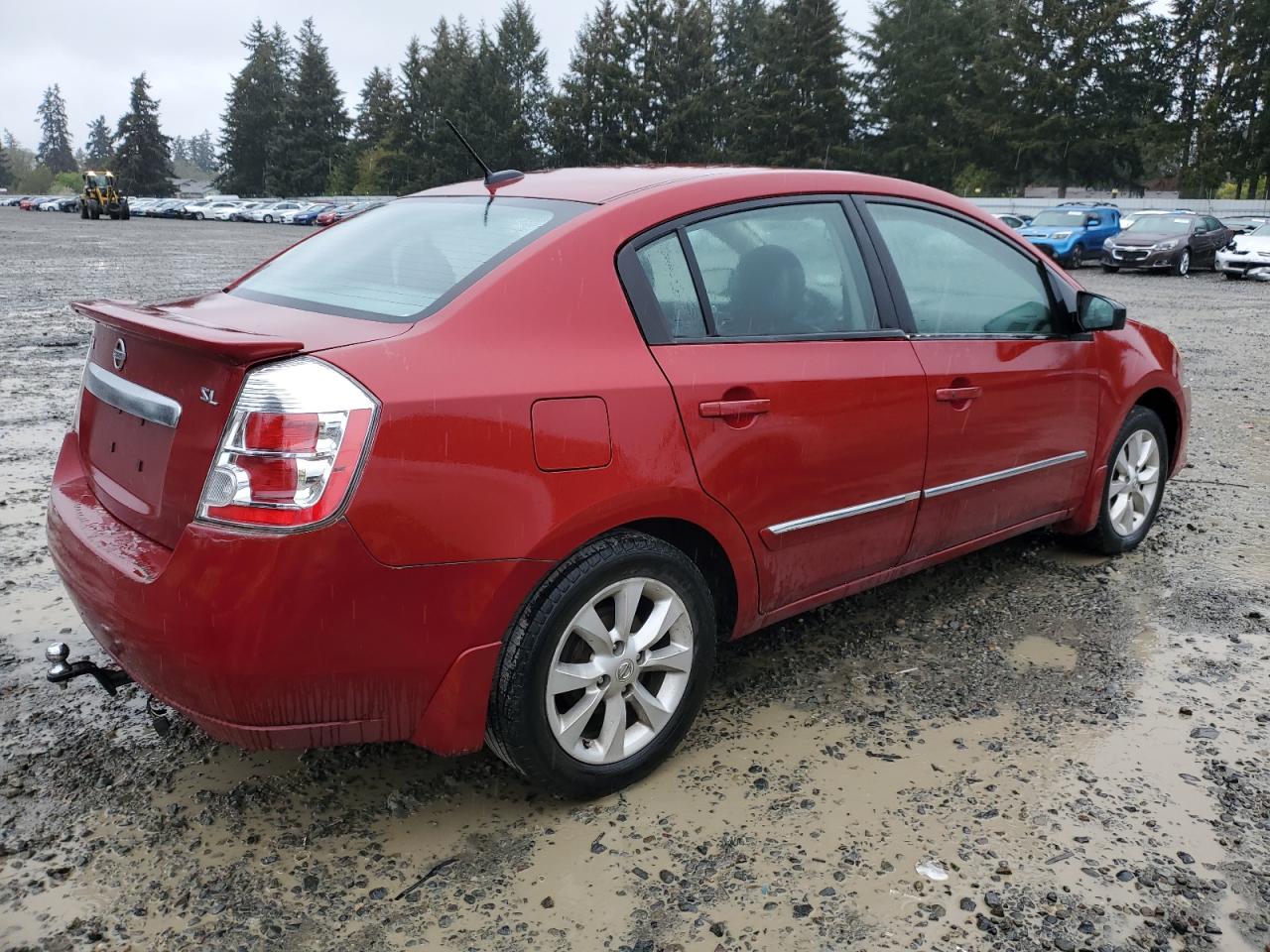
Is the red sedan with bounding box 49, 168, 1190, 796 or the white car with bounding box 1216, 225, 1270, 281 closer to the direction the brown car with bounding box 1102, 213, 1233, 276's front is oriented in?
the red sedan

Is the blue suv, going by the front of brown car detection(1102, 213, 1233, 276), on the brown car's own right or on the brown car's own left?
on the brown car's own right

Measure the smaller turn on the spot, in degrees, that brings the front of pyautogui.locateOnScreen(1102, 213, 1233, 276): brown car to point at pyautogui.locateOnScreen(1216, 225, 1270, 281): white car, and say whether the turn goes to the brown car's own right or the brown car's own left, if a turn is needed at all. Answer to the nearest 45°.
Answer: approximately 90° to the brown car's own left

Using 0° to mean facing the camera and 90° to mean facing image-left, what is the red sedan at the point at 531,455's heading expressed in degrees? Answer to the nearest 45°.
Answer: approximately 225°

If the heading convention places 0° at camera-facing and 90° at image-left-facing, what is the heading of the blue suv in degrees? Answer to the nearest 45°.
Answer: approximately 45°

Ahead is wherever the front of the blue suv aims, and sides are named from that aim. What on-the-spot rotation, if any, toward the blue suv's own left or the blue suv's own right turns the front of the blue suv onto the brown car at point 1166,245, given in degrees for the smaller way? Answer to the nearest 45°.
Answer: approximately 90° to the blue suv's own left

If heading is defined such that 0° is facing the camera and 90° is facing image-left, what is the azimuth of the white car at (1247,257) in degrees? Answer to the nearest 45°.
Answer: approximately 45°

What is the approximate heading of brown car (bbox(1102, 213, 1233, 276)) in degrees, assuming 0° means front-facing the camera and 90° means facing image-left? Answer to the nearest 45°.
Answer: approximately 45°
